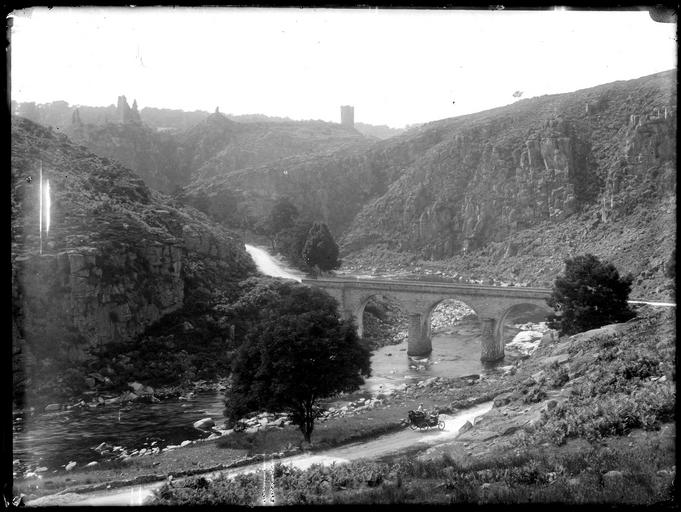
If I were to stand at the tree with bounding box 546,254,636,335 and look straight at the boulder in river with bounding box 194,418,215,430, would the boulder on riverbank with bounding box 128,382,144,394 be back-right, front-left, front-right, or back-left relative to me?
front-right

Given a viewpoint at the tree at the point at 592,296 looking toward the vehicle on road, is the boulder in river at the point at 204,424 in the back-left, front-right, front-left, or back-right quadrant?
front-right

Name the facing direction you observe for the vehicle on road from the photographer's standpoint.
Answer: facing to the right of the viewer

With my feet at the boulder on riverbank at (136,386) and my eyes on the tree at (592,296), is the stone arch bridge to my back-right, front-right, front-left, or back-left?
front-left

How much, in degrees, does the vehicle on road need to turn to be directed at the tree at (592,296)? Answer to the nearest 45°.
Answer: approximately 45° to its left

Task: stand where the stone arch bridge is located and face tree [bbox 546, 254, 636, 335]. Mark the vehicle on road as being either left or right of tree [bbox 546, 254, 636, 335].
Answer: right

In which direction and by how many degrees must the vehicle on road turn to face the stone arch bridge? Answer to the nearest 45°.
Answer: approximately 90° to its left

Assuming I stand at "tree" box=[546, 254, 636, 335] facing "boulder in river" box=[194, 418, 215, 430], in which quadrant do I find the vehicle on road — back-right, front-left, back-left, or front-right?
front-left

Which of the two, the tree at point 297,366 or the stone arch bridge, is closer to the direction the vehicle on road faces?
the stone arch bridge

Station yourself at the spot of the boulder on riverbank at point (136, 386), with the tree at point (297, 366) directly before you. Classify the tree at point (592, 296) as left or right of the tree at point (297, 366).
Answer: left
